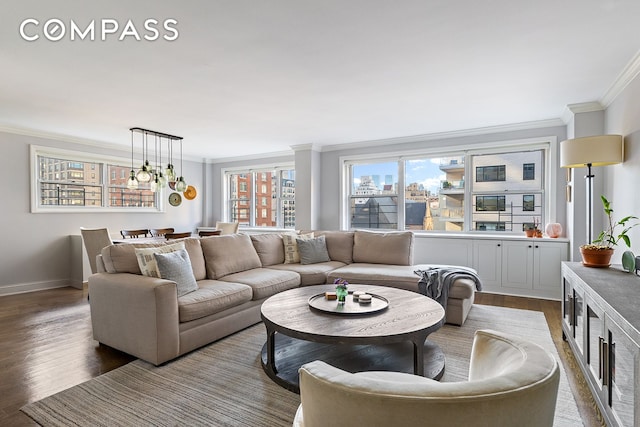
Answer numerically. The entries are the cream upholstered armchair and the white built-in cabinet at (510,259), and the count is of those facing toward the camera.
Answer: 1

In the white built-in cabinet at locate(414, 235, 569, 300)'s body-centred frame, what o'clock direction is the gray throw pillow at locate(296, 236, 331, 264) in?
The gray throw pillow is roughly at 2 o'clock from the white built-in cabinet.

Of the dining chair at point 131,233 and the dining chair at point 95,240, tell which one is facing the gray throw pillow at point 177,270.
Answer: the dining chair at point 131,233

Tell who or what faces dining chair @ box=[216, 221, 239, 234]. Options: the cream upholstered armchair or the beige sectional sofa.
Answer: the cream upholstered armchair

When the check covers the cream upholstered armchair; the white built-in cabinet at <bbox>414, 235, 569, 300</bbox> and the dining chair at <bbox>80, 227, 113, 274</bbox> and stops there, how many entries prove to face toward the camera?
1

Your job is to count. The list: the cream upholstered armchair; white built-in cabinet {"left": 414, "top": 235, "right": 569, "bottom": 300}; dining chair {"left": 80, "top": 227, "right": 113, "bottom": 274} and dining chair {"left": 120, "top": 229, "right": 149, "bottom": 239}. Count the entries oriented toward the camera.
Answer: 2

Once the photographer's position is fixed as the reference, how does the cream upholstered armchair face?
facing away from the viewer and to the left of the viewer

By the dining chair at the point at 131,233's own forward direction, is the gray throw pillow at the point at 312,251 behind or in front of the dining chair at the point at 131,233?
in front

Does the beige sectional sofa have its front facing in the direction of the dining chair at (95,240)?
no

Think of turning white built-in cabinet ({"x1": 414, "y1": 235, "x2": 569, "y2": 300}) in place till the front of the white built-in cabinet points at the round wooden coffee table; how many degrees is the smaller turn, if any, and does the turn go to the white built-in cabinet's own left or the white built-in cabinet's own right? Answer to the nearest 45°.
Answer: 0° — it already faces it

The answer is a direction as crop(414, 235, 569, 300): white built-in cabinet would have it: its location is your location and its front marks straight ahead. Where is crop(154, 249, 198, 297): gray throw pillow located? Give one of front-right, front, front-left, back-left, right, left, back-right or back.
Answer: front-right

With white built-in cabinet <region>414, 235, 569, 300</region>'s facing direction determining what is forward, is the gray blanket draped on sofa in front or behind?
in front

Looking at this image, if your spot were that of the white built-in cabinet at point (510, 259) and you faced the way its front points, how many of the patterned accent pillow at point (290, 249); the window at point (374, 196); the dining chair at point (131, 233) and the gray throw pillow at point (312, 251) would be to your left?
0

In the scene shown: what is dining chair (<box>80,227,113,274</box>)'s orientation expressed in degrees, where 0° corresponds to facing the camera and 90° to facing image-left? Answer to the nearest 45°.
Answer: approximately 225°

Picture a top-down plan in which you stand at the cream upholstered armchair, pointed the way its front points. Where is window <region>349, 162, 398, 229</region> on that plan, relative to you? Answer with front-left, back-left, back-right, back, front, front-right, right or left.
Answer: front-right

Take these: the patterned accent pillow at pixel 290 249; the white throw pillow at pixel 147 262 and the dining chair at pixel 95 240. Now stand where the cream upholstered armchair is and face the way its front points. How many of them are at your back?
0

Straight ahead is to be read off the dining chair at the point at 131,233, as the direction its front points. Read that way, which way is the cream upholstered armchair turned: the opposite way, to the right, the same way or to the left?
the opposite way

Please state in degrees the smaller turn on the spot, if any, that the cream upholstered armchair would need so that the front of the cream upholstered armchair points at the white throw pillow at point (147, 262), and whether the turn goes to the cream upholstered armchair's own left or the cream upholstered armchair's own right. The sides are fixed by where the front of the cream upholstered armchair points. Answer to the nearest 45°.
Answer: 0° — it already faces it
